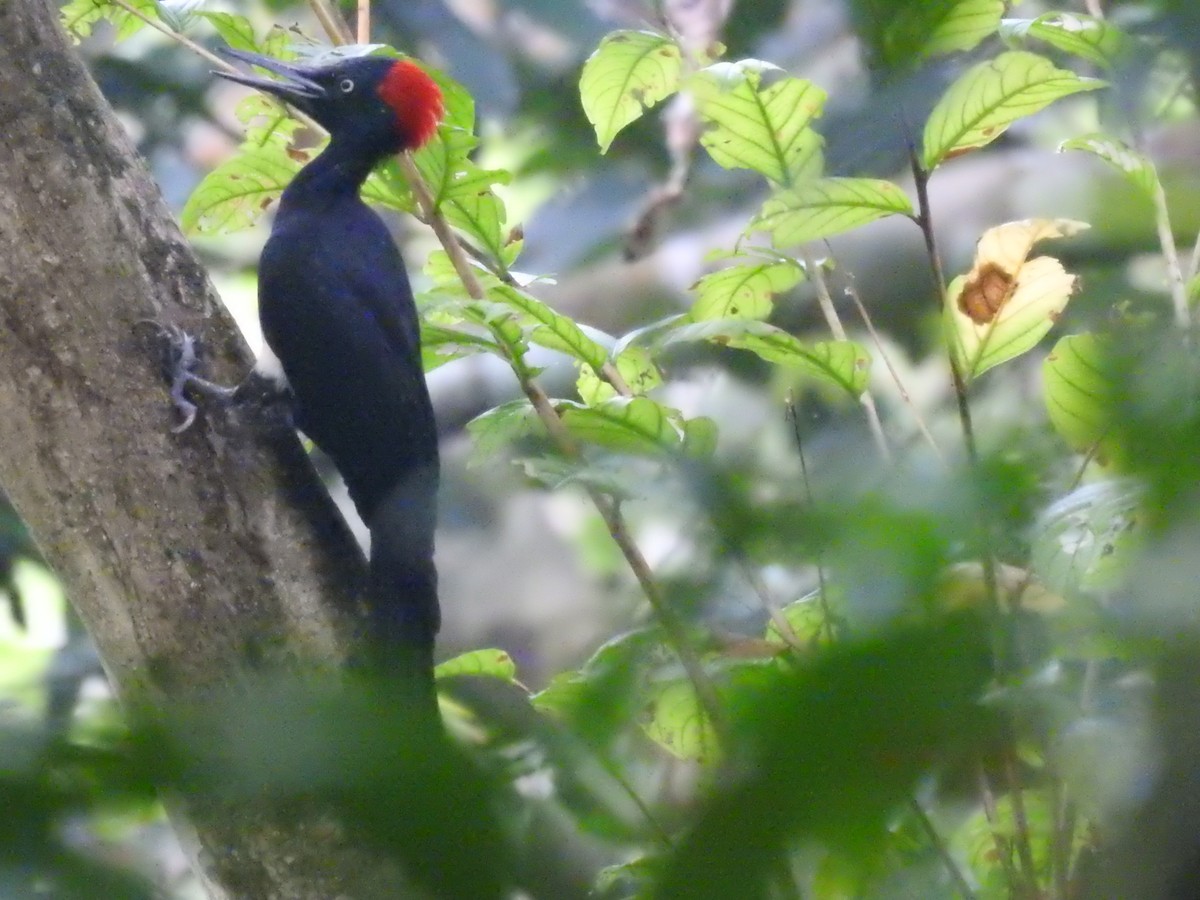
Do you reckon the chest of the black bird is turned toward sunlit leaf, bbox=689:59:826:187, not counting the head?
no

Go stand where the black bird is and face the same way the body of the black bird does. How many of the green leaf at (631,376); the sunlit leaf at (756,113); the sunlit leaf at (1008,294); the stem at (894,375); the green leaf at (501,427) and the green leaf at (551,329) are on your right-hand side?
0

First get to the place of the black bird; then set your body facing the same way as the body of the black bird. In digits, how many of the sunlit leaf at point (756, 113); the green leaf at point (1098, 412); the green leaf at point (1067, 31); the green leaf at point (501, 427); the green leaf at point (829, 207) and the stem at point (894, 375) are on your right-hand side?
0

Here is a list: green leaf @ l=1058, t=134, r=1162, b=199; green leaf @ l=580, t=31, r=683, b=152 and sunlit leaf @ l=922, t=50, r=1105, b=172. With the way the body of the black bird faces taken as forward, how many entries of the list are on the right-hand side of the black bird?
0

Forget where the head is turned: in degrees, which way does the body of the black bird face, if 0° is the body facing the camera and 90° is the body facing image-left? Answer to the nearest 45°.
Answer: approximately 90°

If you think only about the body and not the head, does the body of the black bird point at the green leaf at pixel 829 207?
no

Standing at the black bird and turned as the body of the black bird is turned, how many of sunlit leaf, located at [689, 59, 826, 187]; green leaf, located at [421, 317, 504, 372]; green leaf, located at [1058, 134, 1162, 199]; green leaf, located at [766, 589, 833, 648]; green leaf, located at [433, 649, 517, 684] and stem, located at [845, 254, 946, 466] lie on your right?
0
